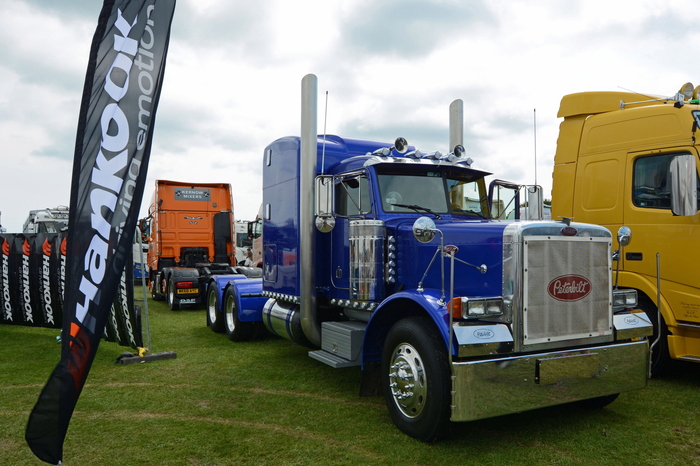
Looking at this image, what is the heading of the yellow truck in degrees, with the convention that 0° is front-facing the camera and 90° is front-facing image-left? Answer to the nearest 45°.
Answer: approximately 315°

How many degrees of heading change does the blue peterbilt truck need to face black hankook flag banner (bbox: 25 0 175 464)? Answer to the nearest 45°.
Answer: approximately 90° to its right

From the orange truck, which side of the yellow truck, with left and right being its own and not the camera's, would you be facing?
back

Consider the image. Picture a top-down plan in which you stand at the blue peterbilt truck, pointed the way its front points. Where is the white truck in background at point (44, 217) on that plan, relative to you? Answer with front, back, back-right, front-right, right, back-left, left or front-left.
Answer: back

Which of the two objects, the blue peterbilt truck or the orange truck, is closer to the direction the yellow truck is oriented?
the blue peterbilt truck

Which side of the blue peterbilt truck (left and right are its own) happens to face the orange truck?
back

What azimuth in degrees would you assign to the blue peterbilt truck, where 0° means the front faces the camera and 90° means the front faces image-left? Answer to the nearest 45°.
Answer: approximately 315°

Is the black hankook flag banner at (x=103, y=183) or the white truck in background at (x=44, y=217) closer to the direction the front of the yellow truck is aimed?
the black hankook flag banner
